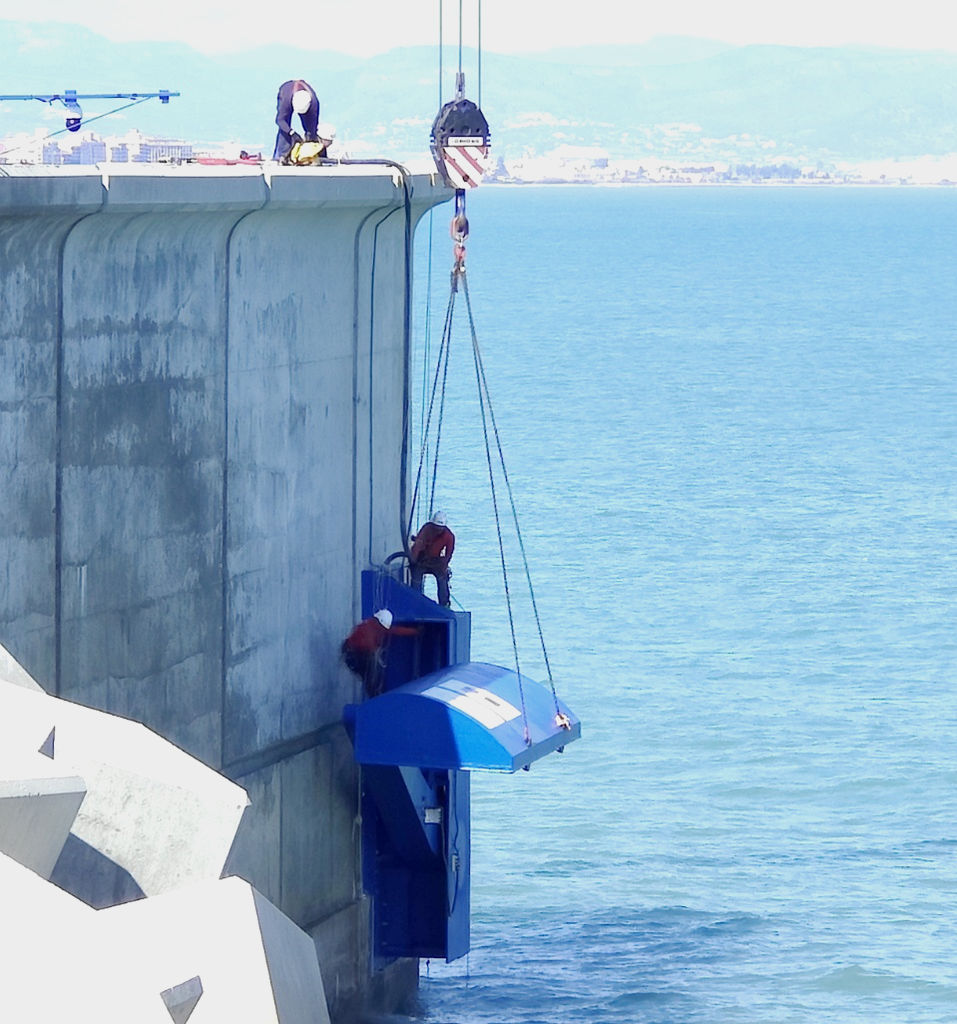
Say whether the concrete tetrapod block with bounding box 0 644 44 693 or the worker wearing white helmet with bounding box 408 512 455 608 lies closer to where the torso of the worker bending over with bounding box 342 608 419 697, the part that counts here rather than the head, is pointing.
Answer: the worker wearing white helmet

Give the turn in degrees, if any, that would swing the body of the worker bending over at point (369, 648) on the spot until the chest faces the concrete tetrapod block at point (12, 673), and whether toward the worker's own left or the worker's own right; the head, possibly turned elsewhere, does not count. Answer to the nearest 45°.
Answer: approximately 135° to the worker's own right

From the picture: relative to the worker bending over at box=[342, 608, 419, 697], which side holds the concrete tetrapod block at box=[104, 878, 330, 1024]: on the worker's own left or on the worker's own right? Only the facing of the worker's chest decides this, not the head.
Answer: on the worker's own right

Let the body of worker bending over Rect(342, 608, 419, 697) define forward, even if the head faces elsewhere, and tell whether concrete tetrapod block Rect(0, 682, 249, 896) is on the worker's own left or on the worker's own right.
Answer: on the worker's own right

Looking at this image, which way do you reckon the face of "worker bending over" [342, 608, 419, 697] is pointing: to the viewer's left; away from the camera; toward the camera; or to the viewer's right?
to the viewer's right

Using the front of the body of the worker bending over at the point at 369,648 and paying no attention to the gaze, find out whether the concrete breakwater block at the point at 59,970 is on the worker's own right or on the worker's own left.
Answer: on the worker's own right

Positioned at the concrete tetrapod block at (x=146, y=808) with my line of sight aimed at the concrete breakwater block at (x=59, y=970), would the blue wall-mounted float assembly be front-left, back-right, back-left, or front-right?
back-left

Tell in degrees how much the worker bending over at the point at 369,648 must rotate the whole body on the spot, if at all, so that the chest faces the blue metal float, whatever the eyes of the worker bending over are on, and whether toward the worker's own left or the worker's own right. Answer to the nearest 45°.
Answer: approximately 45° to the worker's own right

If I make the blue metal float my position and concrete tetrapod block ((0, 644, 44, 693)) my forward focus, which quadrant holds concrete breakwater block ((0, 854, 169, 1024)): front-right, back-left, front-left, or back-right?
front-left

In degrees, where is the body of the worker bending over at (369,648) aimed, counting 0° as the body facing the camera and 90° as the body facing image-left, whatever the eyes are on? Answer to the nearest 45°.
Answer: approximately 270°

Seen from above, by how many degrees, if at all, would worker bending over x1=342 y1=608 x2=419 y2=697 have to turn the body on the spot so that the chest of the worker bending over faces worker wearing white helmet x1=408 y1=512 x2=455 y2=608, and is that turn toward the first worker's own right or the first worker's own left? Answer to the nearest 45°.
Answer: approximately 45° to the first worker's own left
